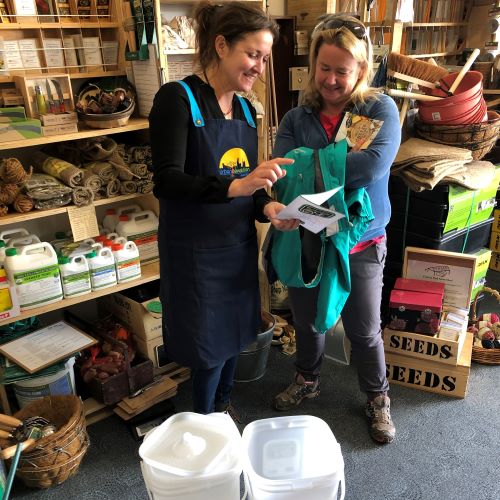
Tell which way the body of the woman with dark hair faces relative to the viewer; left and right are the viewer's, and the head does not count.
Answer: facing the viewer and to the right of the viewer

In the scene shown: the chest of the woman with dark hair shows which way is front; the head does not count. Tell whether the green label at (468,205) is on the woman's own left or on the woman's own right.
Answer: on the woman's own left

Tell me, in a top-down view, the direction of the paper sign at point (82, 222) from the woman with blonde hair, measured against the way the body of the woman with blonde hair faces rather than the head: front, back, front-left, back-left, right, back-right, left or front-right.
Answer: right

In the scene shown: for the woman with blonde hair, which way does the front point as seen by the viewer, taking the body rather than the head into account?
toward the camera

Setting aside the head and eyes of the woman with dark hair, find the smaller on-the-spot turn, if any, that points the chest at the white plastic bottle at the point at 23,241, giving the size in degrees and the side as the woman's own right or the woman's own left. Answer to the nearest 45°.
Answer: approximately 180°

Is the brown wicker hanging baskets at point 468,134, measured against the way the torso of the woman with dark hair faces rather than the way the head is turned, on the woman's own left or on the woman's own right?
on the woman's own left

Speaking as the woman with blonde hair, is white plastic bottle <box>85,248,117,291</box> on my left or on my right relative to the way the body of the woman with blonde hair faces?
on my right

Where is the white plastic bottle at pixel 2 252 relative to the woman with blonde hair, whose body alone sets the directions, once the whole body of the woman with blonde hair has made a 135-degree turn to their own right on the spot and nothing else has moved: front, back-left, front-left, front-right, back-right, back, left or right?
front-left

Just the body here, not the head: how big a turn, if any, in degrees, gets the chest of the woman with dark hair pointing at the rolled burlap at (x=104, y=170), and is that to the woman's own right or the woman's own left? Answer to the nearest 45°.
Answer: approximately 180°

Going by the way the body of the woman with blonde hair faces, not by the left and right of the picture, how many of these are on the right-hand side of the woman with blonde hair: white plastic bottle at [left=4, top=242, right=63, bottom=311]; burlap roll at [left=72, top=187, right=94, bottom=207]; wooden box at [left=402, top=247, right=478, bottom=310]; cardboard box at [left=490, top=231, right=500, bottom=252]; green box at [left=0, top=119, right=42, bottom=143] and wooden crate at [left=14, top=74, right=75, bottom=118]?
4

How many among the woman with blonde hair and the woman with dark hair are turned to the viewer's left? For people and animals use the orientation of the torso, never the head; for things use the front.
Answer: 0

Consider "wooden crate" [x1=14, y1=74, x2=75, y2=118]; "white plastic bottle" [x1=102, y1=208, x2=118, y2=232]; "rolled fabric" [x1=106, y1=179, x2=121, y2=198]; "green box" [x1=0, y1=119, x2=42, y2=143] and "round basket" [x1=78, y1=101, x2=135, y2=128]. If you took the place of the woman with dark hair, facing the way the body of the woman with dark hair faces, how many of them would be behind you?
5

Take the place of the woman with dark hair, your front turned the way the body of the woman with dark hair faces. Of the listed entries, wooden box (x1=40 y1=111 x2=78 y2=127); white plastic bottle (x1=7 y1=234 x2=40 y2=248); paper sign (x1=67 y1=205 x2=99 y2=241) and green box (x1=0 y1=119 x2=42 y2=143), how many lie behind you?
4

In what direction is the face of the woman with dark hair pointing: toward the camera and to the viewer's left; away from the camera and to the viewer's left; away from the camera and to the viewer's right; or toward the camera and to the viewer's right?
toward the camera and to the viewer's right
